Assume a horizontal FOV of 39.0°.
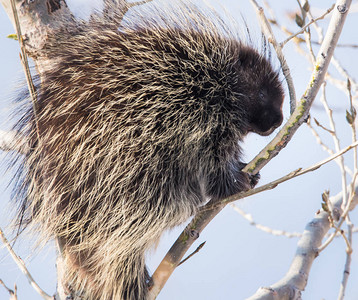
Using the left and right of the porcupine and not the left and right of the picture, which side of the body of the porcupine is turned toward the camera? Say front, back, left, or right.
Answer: right

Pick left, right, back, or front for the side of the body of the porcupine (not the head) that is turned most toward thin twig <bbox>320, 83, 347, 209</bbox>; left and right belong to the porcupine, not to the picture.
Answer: front
